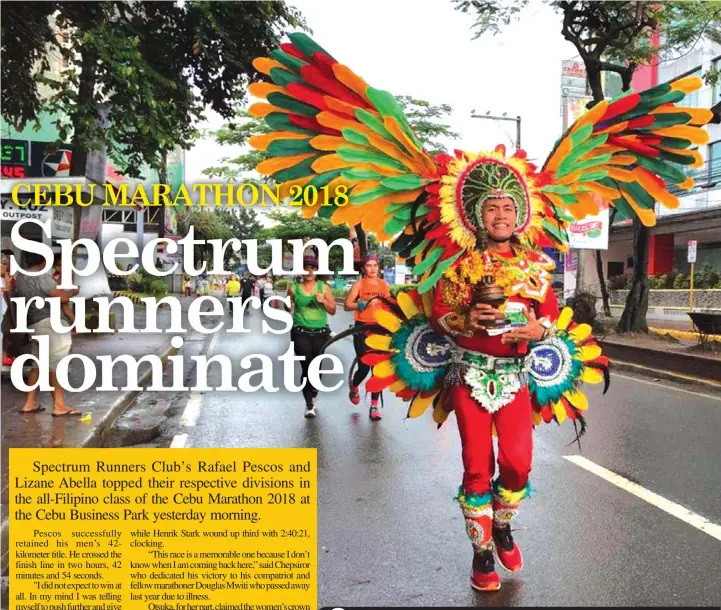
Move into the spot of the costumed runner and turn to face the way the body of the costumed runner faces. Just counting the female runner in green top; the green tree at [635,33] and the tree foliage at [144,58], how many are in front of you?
0

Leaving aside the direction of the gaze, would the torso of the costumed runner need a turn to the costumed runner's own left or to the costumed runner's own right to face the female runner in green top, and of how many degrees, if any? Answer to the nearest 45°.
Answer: approximately 135° to the costumed runner's own right

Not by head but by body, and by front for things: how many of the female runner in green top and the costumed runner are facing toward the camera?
2

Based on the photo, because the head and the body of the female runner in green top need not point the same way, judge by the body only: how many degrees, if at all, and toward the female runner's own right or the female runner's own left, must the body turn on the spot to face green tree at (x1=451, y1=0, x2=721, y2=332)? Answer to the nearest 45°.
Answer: approximately 135° to the female runner's own left

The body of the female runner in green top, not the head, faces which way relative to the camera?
toward the camera

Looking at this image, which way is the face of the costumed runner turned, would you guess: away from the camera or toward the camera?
toward the camera

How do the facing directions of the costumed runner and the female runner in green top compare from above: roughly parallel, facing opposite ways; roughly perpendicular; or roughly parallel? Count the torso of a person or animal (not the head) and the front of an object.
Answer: roughly parallel

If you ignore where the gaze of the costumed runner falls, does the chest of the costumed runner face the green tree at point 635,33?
no

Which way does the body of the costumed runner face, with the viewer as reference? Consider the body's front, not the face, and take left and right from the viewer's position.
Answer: facing the viewer
